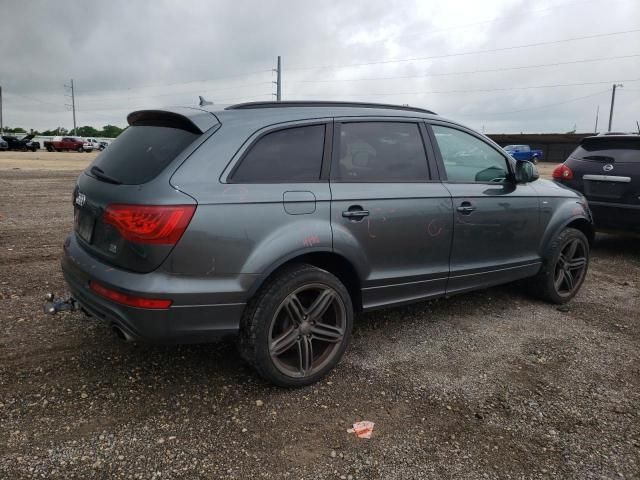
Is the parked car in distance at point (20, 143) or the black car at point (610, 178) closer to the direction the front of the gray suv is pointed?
the black car

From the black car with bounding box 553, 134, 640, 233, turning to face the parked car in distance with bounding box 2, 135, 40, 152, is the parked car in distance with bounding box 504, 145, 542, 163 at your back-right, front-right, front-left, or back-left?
front-right

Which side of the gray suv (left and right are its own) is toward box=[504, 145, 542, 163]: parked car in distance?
front

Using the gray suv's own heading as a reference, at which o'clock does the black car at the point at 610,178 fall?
The black car is roughly at 12 o'clock from the gray suv.

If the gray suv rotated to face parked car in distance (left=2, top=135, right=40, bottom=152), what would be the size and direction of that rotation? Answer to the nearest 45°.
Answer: approximately 90° to its left

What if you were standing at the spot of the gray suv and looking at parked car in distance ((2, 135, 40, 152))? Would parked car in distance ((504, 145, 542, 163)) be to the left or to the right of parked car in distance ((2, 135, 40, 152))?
right

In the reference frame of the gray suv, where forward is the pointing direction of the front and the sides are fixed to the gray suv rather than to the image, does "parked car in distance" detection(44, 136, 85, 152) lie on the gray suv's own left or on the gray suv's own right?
on the gray suv's own left

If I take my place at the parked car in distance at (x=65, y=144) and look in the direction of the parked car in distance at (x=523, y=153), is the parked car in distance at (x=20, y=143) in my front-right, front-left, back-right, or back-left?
back-right

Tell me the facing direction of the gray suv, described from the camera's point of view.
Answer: facing away from the viewer and to the right of the viewer
